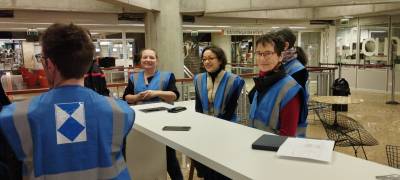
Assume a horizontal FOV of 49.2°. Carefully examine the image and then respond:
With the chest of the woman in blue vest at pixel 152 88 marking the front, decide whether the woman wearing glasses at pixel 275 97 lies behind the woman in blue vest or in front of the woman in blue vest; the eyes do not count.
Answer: in front

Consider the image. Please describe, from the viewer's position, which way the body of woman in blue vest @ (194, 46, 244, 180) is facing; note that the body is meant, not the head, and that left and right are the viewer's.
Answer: facing the viewer and to the left of the viewer

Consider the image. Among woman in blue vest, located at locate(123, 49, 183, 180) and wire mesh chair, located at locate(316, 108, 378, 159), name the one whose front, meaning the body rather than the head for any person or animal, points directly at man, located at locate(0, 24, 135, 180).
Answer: the woman in blue vest

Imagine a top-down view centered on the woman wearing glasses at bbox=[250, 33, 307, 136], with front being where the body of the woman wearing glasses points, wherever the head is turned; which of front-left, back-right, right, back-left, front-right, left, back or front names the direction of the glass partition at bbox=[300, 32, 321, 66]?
back-right

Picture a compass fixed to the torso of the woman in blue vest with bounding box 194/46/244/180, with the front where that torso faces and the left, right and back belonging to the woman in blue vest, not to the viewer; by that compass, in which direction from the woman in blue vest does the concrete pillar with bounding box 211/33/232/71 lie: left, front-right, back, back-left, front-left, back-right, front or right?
back-right

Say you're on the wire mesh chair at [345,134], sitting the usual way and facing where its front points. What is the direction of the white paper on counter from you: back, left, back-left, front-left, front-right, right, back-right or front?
right

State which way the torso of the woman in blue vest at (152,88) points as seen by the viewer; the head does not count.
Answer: toward the camera

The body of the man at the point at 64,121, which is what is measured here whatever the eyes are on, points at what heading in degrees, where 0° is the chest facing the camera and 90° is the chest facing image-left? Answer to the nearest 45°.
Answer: approximately 180°

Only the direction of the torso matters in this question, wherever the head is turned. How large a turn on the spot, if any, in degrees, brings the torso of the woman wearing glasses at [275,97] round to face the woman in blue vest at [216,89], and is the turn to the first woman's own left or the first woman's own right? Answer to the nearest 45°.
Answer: approximately 90° to the first woman's own right

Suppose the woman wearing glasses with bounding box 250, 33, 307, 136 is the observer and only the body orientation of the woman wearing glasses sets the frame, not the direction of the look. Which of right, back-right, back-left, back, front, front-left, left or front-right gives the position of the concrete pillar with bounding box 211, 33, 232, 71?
back-right

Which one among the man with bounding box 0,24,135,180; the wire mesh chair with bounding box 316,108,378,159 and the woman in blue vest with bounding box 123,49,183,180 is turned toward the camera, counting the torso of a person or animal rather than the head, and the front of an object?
the woman in blue vest

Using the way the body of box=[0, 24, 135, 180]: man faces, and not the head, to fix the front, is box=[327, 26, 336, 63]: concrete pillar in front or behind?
in front

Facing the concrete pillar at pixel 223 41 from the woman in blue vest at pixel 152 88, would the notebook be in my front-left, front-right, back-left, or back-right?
back-right

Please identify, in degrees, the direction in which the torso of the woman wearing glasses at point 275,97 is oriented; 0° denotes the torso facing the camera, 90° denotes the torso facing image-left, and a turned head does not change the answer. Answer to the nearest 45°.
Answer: approximately 45°
